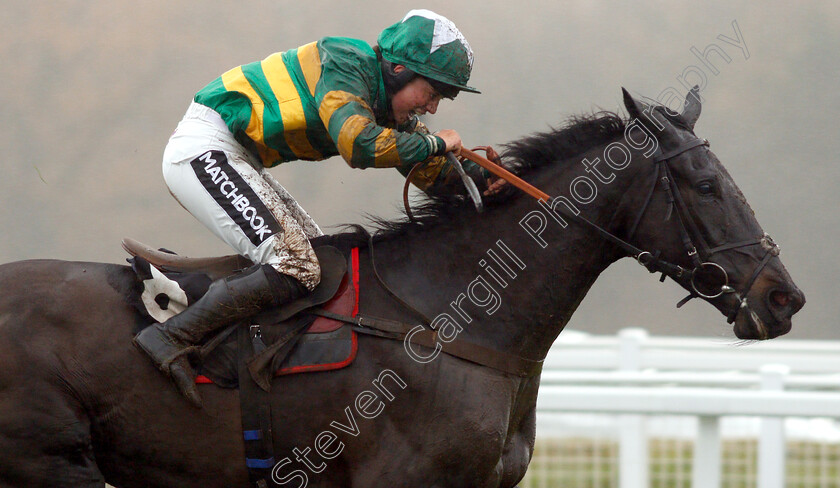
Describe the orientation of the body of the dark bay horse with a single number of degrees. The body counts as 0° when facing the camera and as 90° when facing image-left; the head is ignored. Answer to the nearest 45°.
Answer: approximately 270°

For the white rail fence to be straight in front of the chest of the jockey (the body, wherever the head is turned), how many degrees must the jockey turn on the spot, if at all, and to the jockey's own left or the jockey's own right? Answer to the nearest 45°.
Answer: approximately 45° to the jockey's own left

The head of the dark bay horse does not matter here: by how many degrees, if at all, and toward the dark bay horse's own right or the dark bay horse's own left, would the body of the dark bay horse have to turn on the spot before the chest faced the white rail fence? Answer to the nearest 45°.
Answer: approximately 45° to the dark bay horse's own left

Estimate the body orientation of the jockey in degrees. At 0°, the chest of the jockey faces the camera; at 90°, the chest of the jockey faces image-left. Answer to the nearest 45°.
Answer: approximately 270°
